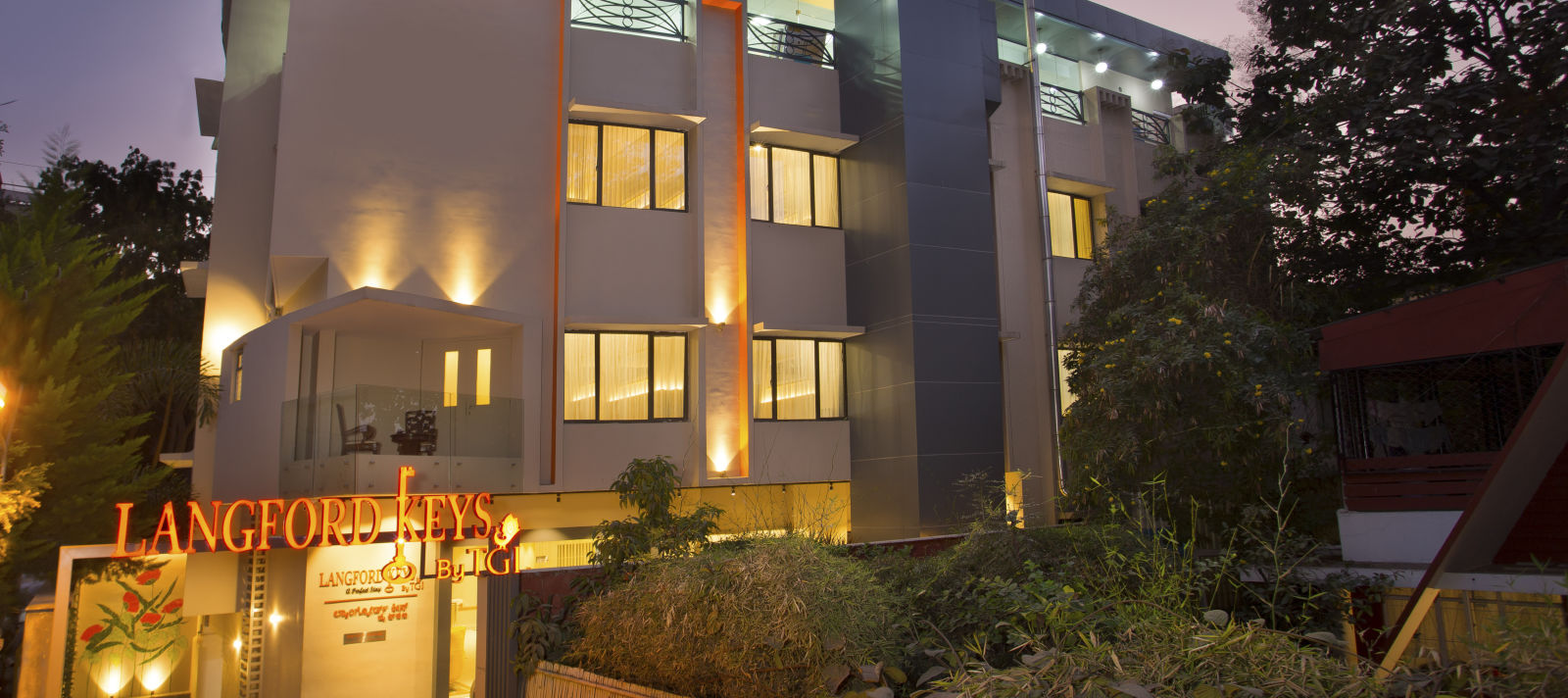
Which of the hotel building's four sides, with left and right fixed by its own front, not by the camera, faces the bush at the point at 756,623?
front

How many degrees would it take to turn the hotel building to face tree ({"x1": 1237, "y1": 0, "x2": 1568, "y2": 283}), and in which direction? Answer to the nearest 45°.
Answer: approximately 90° to its left

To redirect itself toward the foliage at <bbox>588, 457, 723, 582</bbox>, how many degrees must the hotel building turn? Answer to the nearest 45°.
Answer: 0° — it already faces it

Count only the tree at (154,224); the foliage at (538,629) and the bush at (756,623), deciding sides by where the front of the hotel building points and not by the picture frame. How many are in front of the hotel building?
2

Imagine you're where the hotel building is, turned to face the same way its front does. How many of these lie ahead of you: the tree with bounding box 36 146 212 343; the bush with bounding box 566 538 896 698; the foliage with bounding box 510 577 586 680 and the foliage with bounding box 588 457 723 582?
3

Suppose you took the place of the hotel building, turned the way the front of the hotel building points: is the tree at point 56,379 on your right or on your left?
on your right

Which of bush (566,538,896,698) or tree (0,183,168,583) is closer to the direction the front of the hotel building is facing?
the bush

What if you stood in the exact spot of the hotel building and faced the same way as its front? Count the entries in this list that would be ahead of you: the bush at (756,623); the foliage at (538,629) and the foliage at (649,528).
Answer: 3

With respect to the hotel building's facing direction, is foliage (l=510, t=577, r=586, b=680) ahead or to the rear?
ahead

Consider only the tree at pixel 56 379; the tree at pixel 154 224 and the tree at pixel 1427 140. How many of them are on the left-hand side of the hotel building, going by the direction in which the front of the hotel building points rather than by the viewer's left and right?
1

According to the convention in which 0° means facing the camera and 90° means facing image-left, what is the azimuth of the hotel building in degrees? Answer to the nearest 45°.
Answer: approximately 0°

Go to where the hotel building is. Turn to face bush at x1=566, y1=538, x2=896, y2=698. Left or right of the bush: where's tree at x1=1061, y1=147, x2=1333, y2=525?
left

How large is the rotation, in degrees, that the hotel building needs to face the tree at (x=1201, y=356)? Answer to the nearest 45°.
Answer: approximately 45° to its left
